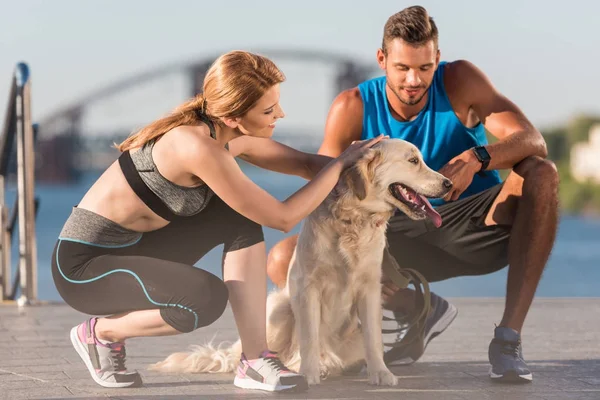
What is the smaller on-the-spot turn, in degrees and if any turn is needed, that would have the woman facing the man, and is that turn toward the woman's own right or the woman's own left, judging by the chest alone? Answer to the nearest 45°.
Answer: approximately 45° to the woman's own left

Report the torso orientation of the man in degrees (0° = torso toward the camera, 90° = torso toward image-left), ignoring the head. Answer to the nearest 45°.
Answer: approximately 0°

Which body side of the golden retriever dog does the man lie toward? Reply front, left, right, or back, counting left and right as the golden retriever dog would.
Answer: left

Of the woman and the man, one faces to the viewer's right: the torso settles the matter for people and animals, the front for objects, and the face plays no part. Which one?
the woman

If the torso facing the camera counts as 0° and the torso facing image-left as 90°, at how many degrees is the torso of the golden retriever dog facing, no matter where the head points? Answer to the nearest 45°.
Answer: approximately 315°

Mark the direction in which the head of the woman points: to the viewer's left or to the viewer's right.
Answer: to the viewer's right

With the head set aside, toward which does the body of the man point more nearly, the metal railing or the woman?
the woman

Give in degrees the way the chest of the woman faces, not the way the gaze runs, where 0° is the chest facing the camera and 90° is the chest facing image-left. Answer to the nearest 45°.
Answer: approximately 270°

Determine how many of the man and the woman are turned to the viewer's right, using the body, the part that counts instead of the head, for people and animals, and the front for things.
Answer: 1

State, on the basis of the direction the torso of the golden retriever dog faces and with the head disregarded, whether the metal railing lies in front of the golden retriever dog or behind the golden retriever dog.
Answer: behind

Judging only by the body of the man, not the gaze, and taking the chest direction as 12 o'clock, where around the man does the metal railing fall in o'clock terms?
The metal railing is roughly at 4 o'clock from the man.
